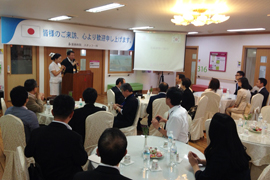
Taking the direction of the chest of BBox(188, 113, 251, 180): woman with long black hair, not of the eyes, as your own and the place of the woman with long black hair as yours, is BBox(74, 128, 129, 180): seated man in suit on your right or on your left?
on your left

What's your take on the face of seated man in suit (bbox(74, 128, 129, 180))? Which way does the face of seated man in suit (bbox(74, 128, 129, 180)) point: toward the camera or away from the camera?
away from the camera

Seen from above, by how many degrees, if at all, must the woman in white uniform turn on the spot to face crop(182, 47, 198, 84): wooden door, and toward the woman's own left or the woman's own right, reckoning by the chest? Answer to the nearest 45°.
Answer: approximately 45° to the woman's own left

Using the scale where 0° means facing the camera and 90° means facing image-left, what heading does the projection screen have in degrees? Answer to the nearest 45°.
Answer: approximately 0°

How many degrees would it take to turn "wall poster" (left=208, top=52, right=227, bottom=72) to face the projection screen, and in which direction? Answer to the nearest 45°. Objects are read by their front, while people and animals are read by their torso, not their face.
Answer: approximately 45° to its right

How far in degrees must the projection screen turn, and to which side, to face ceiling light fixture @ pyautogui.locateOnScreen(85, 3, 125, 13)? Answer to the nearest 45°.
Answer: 0° — it already faces it

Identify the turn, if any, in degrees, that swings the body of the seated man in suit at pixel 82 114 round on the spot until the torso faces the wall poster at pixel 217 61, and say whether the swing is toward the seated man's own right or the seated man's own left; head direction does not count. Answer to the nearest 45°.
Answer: approximately 45° to the seated man's own right

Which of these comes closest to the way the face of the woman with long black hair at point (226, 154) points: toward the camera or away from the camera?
away from the camera

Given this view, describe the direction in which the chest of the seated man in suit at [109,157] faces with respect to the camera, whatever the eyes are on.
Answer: away from the camera

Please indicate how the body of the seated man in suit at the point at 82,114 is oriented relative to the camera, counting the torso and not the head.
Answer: away from the camera
